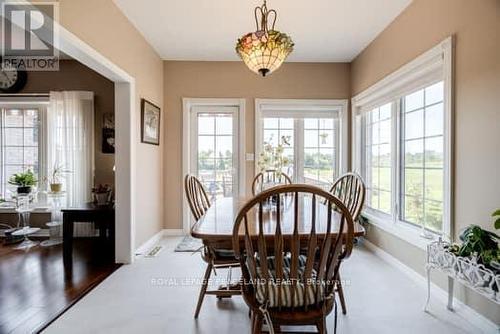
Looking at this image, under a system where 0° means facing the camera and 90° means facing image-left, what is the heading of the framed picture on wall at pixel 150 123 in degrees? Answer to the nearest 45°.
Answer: approximately 315°

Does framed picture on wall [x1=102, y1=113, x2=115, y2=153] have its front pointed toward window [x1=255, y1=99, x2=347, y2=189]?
no

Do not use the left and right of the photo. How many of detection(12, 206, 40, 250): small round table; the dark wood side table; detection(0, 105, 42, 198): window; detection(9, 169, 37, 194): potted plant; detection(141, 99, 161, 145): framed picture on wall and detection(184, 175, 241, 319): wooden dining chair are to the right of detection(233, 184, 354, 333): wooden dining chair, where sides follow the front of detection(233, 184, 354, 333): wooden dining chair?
0

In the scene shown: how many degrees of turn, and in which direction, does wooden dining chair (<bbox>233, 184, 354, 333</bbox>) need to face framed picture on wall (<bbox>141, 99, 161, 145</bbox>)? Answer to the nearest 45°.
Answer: approximately 45° to its left

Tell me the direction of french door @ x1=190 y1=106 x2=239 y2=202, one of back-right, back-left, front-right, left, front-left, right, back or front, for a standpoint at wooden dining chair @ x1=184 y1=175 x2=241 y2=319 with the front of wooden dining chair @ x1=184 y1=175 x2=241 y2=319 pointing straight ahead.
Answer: left

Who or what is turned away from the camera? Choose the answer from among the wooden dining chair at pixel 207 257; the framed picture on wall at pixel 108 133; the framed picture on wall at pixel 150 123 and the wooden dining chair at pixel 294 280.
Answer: the wooden dining chair at pixel 294 280

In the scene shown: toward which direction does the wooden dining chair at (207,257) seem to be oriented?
to the viewer's right

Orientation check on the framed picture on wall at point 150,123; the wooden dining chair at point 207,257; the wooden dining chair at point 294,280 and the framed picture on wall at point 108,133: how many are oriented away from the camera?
1

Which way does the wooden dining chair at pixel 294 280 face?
away from the camera
